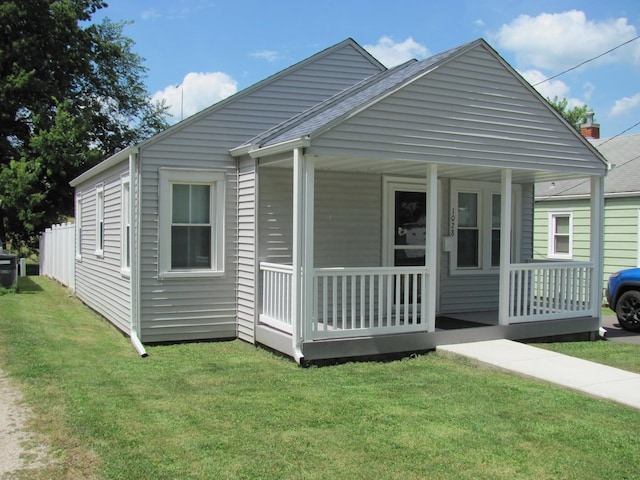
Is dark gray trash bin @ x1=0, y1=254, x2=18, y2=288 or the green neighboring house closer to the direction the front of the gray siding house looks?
the green neighboring house

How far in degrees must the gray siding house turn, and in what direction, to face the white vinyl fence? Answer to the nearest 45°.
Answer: approximately 180°

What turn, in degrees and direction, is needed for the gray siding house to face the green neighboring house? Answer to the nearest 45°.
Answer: approximately 90° to its left

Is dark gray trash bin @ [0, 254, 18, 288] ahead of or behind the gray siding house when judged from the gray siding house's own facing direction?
behind

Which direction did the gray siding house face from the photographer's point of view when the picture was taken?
facing the viewer and to the right of the viewer

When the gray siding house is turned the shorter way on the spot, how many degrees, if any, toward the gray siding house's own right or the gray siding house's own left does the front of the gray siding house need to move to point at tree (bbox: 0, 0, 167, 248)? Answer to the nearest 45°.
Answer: approximately 180°

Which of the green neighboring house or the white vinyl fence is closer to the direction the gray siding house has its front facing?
the green neighboring house

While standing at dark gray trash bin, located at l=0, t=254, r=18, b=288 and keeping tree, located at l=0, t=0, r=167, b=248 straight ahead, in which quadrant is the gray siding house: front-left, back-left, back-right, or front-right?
back-right

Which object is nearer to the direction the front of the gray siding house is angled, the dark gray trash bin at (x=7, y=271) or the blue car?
the blue car
